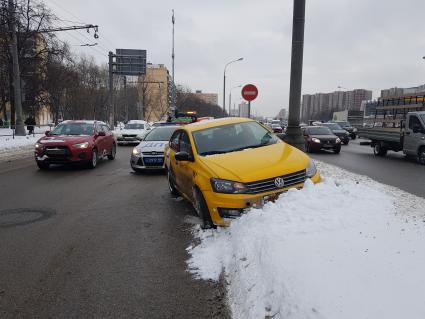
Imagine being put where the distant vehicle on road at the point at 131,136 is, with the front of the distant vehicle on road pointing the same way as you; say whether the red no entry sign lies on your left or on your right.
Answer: on your left

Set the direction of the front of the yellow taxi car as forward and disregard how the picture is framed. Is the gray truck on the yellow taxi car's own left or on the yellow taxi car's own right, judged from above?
on the yellow taxi car's own left

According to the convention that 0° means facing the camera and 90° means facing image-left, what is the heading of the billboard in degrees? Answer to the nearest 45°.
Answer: approximately 180°

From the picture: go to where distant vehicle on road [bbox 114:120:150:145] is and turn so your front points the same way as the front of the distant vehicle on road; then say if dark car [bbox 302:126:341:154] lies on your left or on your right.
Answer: on your left

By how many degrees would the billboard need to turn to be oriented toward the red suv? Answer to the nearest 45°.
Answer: approximately 180°

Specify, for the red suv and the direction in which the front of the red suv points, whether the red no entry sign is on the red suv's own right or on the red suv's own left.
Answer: on the red suv's own left

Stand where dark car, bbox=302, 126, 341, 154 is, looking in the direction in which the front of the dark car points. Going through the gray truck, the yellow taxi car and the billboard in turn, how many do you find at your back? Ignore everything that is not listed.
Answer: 1

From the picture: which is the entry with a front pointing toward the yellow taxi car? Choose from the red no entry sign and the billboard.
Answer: the red no entry sign

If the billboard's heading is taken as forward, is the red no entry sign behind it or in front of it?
behind
